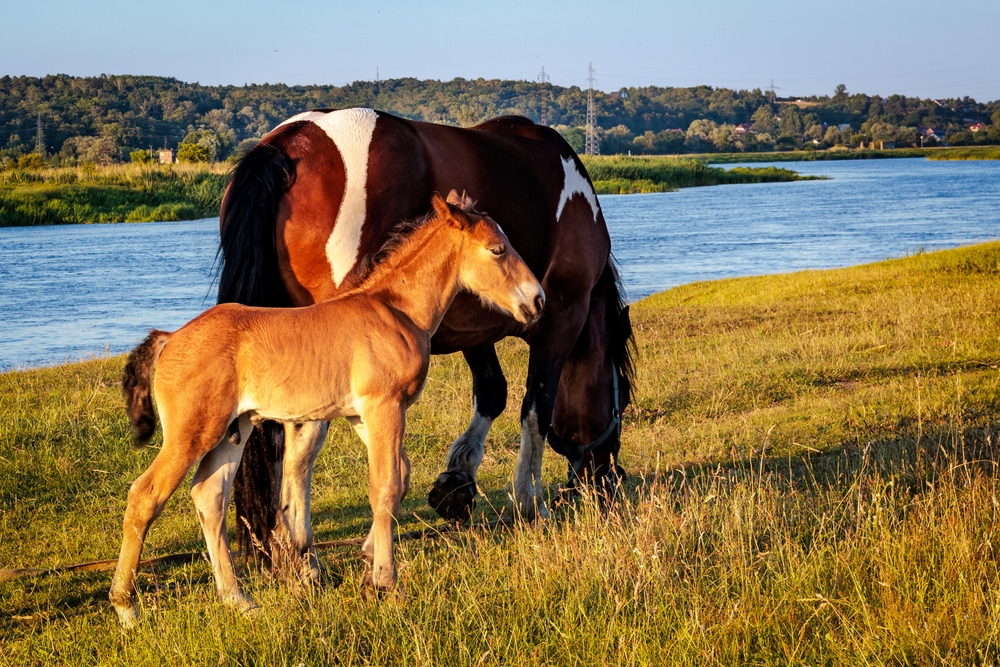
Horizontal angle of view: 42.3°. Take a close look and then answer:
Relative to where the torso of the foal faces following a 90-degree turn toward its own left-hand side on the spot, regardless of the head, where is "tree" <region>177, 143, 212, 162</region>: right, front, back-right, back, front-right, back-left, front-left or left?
front

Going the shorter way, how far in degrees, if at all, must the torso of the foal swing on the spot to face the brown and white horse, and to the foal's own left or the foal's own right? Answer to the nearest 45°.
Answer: approximately 45° to the foal's own left

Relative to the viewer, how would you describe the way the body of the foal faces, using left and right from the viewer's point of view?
facing to the right of the viewer
